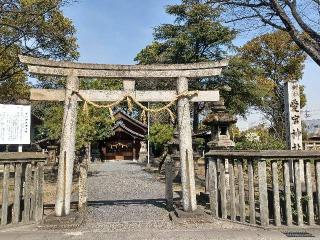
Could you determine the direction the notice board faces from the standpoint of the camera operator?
facing the viewer

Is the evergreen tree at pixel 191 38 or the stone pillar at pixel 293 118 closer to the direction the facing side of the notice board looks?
the stone pillar

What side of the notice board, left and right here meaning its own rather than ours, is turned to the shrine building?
back

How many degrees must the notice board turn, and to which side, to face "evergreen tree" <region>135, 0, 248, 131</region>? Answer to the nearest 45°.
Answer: approximately 135° to its left

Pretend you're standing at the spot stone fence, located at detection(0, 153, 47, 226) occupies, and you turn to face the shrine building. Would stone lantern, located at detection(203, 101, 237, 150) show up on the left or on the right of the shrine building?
right

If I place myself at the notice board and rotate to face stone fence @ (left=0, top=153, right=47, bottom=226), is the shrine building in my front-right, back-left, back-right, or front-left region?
back-left

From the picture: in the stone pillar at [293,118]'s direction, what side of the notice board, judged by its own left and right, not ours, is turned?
left

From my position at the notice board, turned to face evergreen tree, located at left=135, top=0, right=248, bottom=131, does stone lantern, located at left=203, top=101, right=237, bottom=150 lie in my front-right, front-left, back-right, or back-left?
front-right
